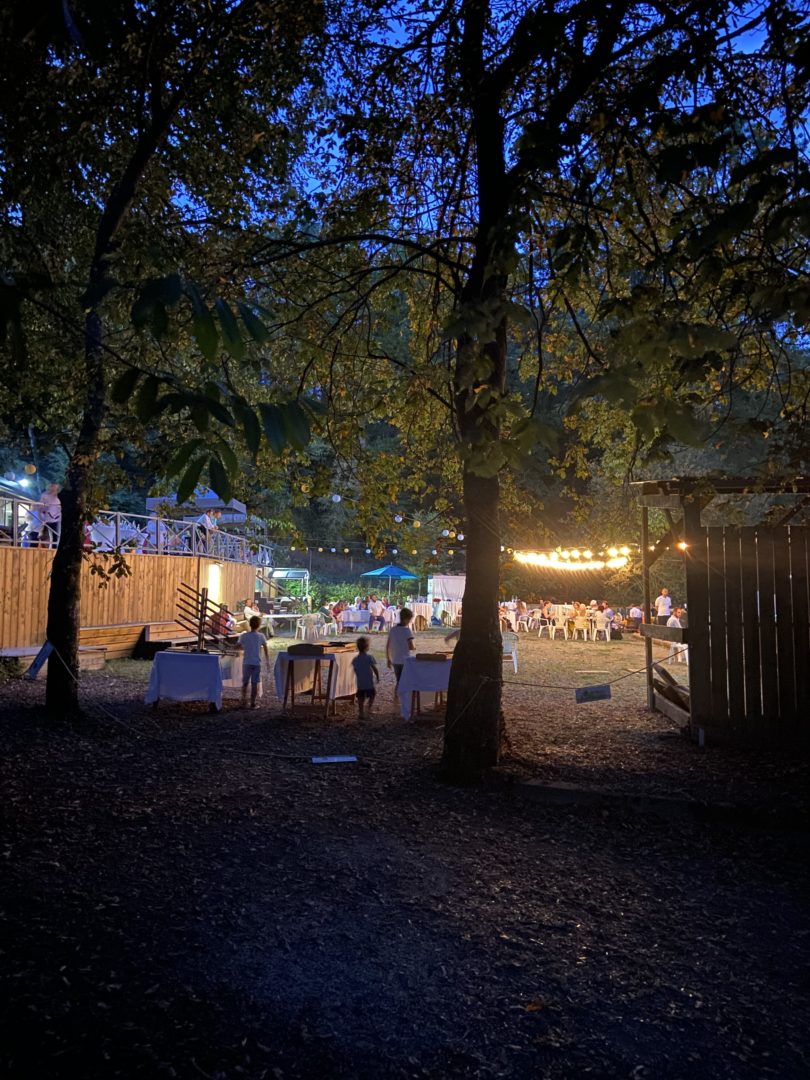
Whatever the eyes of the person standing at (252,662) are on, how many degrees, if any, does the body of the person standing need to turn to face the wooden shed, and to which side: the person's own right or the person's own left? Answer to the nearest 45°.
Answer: approximately 135° to the person's own right

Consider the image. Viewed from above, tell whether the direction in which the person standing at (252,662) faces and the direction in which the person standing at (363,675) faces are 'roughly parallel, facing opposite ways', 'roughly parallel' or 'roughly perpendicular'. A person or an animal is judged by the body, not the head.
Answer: roughly parallel

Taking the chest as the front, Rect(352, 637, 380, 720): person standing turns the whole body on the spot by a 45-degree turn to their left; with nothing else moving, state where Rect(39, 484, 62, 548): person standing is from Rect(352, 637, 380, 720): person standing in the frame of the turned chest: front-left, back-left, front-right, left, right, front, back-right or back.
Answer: front

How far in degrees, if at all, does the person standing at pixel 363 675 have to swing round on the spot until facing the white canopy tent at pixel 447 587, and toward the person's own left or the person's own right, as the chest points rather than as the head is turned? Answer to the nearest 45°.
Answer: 0° — they already face it

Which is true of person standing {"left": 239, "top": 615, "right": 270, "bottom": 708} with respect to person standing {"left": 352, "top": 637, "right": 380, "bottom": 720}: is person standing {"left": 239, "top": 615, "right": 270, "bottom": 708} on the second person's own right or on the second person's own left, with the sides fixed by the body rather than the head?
on the second person's own left

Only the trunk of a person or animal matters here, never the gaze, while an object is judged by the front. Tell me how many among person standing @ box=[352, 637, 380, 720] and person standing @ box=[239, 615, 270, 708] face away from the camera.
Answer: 2

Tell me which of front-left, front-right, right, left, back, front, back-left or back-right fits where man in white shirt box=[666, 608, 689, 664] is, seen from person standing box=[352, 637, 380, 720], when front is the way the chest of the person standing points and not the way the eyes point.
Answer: front-right

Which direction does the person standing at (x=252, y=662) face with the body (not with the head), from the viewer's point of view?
away from the camera

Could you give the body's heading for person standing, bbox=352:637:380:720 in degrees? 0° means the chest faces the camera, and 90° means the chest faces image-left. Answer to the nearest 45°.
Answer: approximately 180°

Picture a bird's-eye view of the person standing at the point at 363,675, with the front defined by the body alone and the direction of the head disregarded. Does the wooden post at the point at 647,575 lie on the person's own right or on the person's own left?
on the person's own right

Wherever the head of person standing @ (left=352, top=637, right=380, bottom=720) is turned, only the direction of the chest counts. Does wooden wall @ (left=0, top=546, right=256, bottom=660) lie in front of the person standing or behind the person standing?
in front

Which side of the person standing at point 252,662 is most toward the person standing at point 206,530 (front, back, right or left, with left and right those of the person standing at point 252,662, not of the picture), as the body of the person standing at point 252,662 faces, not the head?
front
